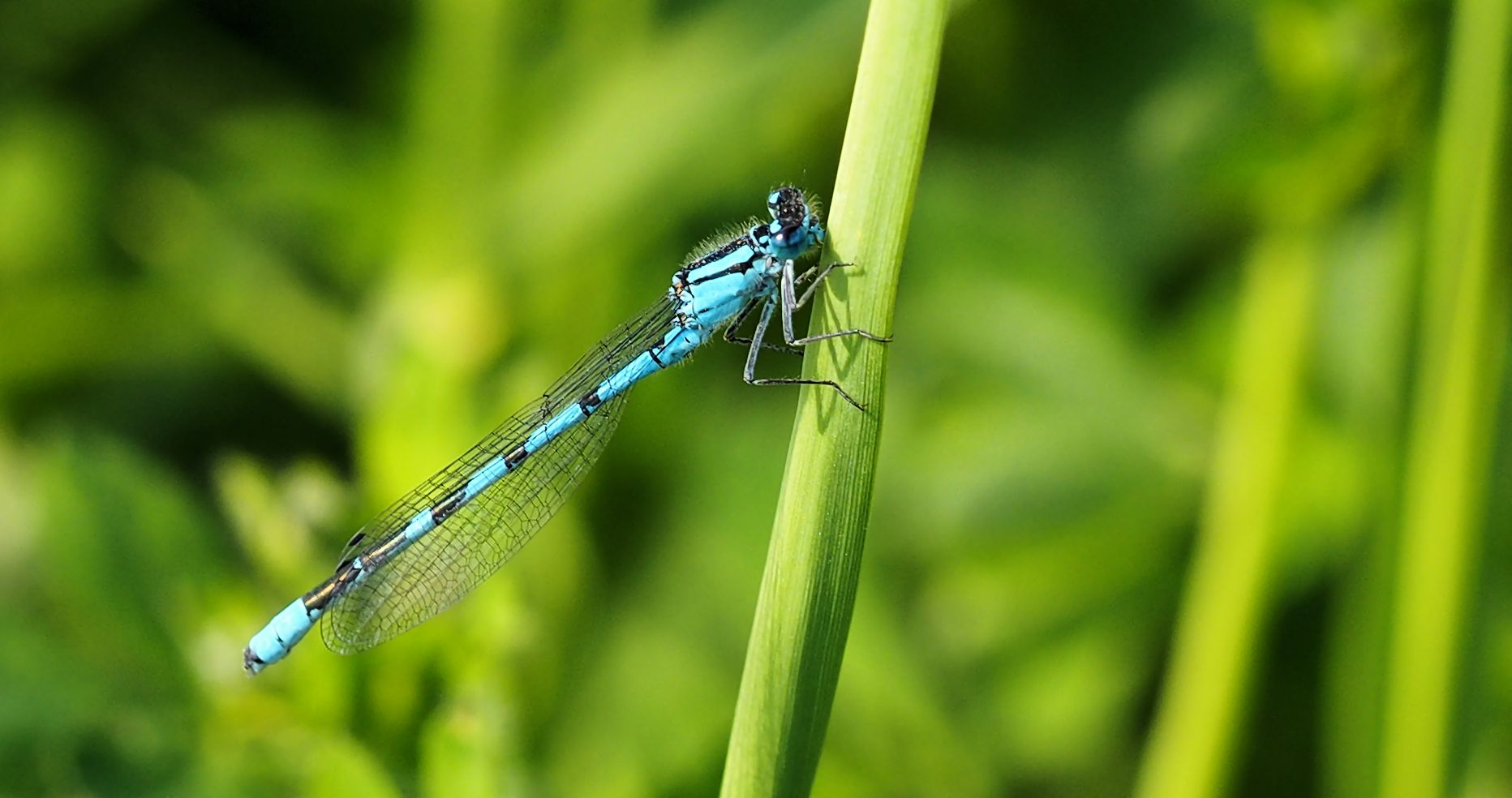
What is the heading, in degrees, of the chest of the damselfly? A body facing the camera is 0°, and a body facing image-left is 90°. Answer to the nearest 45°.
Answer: approximately 270°

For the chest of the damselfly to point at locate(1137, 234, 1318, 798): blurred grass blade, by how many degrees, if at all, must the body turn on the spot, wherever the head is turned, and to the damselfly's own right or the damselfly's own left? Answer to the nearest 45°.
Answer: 0° — it already faces it
